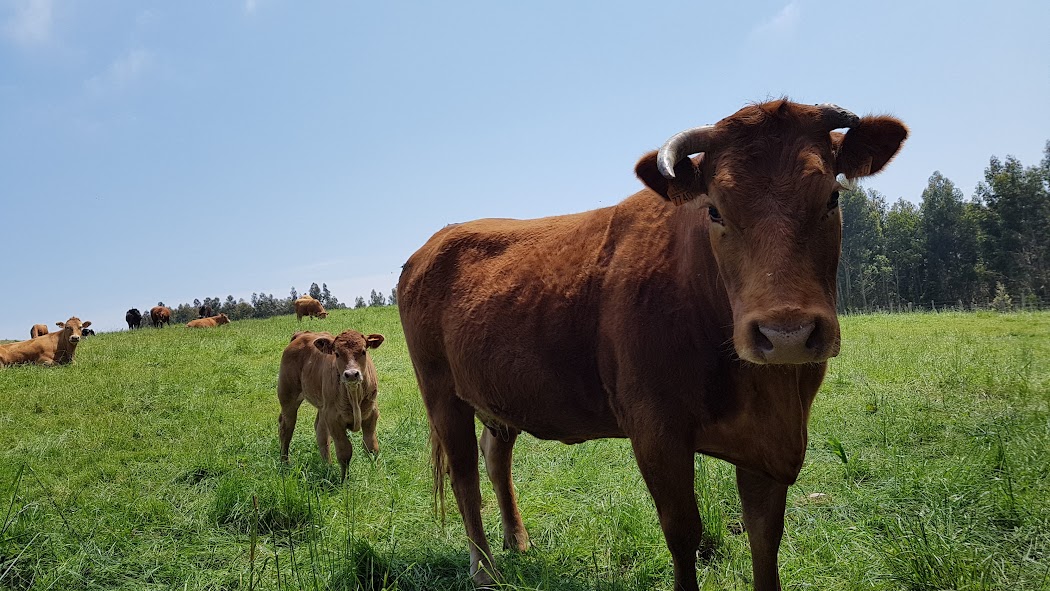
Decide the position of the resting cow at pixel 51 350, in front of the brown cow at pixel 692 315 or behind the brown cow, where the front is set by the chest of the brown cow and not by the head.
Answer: behind

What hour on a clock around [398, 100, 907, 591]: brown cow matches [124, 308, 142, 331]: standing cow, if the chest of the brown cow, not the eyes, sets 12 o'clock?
The standing cow is roughly at 6 o'clock from the brown cow.

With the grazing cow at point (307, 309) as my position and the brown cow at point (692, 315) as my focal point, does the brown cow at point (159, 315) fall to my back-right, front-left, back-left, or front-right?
back-right

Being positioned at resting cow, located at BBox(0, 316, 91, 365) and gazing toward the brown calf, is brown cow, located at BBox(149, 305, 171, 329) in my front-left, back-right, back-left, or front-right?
back-left

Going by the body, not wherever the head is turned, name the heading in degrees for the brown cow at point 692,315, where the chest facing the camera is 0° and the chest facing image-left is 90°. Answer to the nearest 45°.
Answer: approximately 315°

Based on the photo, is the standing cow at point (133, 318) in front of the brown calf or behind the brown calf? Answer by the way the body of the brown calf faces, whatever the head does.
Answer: behind

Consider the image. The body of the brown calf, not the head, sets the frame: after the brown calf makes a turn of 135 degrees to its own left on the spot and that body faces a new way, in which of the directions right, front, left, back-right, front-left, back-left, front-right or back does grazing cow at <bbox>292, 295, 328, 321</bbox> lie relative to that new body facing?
front

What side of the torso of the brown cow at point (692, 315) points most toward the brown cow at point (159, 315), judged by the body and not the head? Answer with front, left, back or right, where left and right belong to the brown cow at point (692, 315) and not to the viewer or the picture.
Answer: back

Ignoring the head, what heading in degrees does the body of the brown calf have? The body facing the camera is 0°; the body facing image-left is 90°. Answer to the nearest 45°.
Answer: approximately 315°
